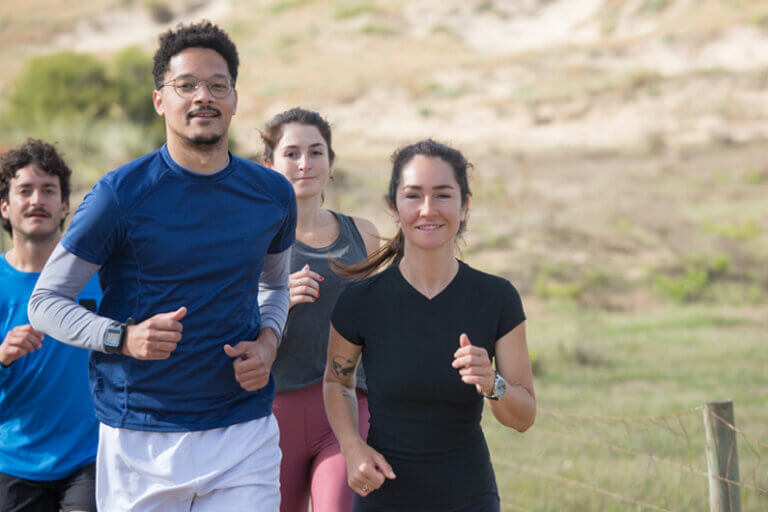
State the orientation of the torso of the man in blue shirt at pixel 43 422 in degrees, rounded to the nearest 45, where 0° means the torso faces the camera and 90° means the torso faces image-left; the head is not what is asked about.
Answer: approximately 0°

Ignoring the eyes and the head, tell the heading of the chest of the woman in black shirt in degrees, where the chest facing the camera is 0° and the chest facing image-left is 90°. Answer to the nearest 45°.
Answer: approximately 0°

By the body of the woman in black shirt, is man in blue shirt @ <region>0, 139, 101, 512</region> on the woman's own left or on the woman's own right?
on the woman's own right

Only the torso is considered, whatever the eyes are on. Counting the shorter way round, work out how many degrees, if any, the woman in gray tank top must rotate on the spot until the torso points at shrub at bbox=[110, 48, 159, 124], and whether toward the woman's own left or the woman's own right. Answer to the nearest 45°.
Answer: approximately 180°

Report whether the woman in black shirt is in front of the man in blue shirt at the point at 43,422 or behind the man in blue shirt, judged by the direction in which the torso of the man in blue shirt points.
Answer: in front

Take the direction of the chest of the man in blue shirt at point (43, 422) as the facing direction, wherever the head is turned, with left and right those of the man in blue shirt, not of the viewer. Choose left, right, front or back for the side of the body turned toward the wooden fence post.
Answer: left

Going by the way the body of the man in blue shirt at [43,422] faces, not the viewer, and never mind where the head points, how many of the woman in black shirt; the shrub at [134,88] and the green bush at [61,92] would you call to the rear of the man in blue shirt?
2
